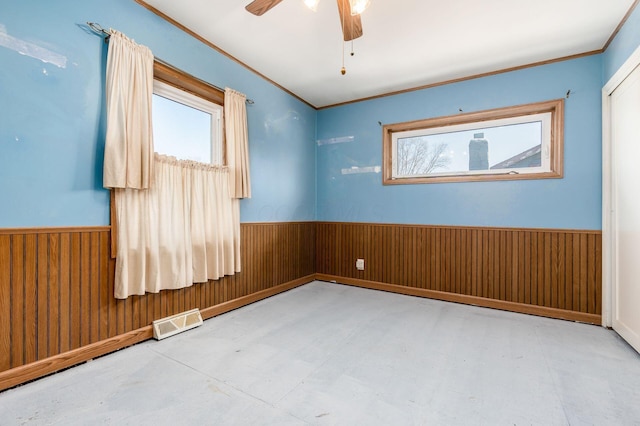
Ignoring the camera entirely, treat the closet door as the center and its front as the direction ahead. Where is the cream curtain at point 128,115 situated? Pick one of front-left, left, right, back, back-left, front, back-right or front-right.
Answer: front-left

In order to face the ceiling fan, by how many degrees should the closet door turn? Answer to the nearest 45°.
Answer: approximately 45° to its left

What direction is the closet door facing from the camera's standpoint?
to the viewer's left

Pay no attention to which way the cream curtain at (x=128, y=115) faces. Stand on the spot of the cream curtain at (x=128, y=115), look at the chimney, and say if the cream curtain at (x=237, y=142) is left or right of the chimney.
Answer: left

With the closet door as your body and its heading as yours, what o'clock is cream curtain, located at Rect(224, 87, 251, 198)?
The cream curtain is roughly at 11 o'clock from the closet door.

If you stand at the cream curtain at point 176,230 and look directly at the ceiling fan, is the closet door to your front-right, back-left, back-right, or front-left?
front-left

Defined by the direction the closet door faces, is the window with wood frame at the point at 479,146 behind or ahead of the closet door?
ahead

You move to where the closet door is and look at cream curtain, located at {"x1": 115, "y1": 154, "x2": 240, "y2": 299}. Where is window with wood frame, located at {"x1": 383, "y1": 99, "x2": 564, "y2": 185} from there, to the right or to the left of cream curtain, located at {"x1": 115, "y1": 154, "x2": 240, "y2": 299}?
right

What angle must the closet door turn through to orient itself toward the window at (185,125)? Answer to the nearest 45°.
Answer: approximately 45° to its left

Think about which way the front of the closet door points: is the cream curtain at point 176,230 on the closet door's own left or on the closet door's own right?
on the closet door's own left

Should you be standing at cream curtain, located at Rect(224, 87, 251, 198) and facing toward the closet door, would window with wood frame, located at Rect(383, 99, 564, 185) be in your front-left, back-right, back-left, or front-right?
front-left
